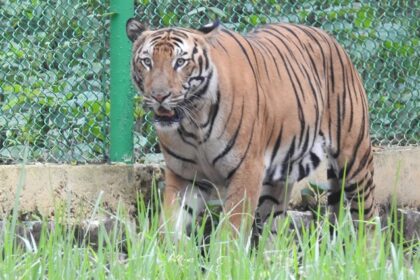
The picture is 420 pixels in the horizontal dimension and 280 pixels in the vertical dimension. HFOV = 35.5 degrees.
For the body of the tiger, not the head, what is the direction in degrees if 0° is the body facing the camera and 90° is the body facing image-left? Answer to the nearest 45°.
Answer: approximately 45°
